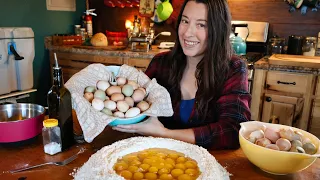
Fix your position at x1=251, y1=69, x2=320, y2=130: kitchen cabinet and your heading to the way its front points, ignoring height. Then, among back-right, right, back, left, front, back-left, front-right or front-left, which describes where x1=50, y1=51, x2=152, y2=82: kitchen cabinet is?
right

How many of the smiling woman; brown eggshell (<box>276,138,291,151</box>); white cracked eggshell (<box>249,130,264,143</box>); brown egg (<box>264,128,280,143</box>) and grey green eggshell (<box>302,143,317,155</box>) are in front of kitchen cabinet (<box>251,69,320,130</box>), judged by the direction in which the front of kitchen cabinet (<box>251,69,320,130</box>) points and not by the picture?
5

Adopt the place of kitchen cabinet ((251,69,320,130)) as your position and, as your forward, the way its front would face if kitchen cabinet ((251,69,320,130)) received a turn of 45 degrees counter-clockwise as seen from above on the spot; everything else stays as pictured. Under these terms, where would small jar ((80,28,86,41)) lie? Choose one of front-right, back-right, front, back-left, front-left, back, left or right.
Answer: back-right

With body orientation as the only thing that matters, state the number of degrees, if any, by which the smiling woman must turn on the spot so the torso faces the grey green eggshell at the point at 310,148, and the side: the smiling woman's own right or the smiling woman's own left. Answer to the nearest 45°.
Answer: approximately 90° to the smiling woman's own left

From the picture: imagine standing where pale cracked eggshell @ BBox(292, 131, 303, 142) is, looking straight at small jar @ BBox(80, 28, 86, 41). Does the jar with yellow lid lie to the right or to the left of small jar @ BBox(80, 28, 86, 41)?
left

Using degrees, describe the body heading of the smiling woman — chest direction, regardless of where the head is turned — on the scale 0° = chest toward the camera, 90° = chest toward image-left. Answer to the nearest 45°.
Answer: approximately 45°

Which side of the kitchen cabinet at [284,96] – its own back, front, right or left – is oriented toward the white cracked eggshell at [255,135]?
front

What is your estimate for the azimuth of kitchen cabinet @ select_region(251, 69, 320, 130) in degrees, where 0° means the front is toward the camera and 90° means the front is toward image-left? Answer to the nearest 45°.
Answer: approximately 0°

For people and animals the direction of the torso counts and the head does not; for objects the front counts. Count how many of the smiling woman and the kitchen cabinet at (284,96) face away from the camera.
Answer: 0

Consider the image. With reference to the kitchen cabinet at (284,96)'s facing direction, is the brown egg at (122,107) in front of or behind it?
in front
